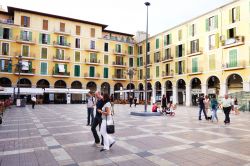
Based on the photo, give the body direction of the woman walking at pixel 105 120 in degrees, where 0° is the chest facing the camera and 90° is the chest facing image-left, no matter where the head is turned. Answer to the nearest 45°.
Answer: approximately 90°

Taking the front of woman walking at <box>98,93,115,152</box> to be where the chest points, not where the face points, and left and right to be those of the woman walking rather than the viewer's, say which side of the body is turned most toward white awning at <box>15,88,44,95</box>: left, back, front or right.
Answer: right
